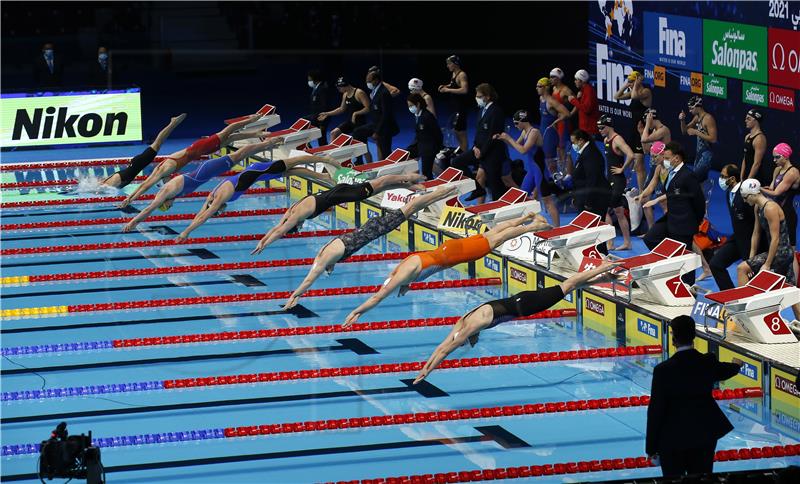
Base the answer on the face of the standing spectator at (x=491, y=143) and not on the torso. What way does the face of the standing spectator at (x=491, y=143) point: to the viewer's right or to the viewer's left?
to the viewer's left

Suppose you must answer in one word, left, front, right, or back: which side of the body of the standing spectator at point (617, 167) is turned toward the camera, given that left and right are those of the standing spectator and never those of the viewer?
left

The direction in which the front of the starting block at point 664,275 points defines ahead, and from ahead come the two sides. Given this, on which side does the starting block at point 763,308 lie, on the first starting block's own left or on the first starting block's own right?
on the first starting block's own left

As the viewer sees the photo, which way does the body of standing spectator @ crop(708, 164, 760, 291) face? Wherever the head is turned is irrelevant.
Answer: to the viewer's left

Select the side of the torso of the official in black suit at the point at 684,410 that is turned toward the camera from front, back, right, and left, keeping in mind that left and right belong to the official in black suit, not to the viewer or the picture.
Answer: back

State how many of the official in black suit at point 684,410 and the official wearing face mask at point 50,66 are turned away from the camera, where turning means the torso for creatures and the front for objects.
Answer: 1
